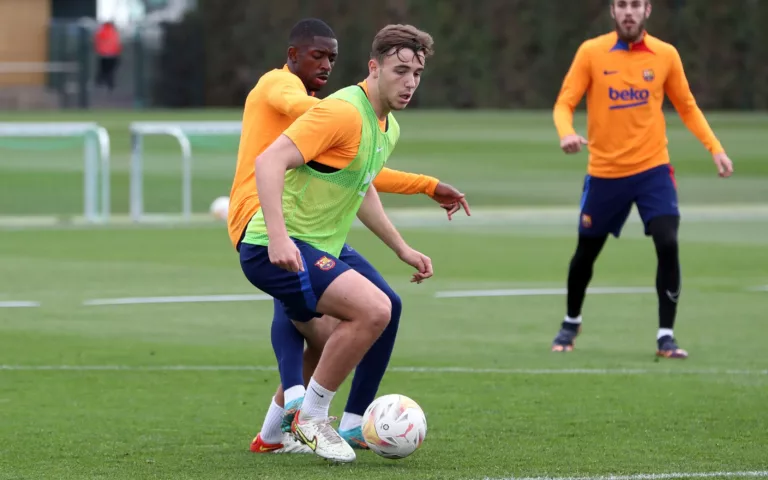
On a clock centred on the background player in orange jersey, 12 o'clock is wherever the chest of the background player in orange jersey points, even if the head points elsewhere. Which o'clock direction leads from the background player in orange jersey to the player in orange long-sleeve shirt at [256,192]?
The player in orange long-sleeve shirt is roughly at 1 o'clock from the background player in orange jersey.

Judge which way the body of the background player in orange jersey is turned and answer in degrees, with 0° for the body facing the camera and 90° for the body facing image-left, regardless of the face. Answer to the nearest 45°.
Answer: approximately 0°

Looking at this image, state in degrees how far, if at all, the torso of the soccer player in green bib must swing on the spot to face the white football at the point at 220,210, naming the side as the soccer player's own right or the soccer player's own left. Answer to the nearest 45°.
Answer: approximately 135° to the soccer player's own left

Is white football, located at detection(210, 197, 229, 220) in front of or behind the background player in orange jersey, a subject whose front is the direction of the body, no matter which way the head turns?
behind

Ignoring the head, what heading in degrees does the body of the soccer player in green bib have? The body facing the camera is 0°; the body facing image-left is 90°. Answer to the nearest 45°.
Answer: approximately 315°

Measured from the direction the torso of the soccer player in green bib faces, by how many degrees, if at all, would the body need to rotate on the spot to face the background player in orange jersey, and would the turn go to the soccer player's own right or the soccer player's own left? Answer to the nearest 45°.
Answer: approximately 90° to the soccer player's own left
